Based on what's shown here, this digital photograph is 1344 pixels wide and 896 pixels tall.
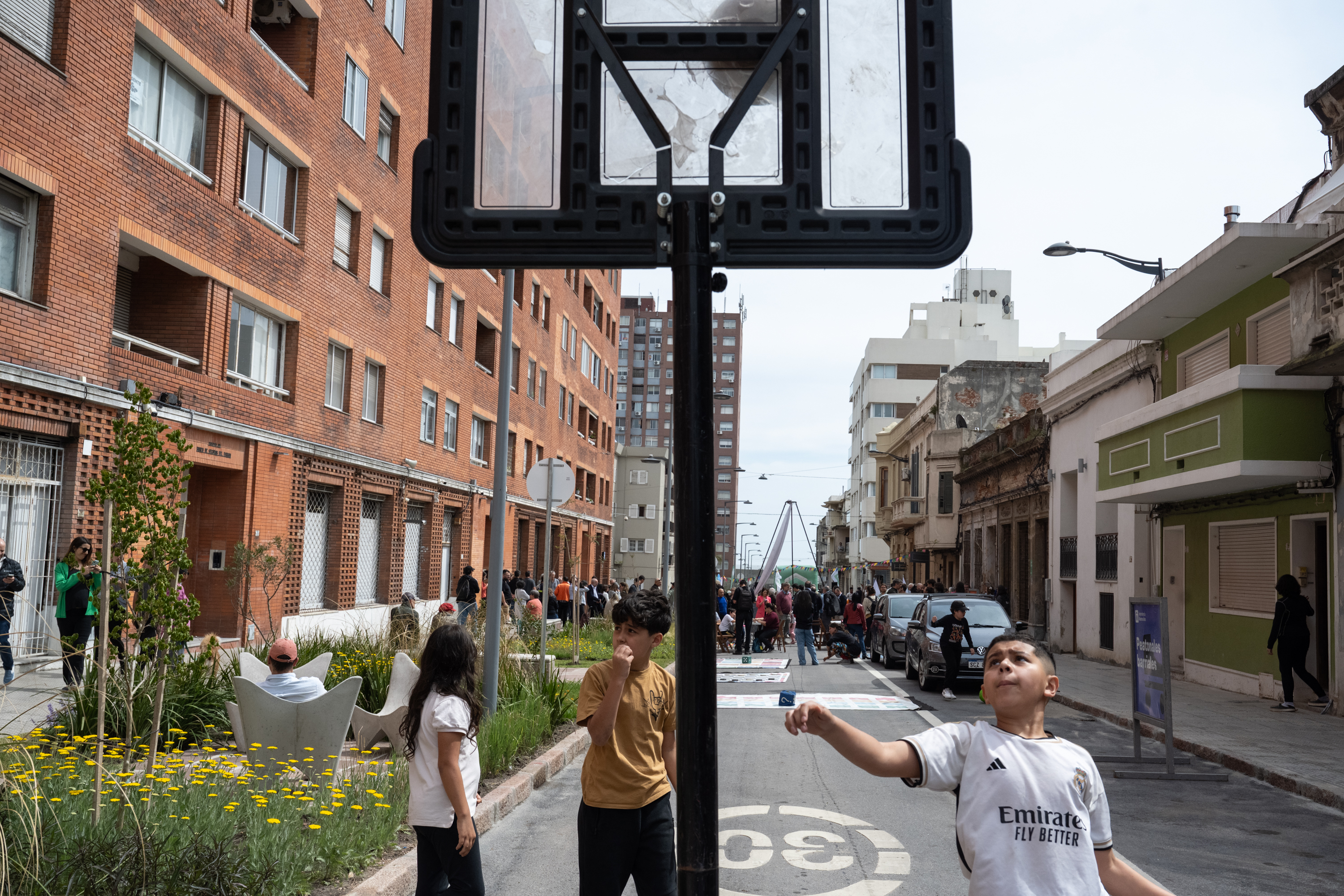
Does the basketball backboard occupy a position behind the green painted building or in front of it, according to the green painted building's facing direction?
in front

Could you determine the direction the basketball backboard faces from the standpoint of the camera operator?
facing away from the viewer

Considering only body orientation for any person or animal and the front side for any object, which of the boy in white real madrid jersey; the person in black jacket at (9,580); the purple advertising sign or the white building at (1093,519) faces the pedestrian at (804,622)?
the white building

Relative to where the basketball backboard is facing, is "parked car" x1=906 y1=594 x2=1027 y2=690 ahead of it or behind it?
ahead

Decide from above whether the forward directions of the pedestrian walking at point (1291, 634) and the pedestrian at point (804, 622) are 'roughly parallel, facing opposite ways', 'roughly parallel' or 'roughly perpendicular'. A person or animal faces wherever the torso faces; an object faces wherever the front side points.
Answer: roughly perpendicular

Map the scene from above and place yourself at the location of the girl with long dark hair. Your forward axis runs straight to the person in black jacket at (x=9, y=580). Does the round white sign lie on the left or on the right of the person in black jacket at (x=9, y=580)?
right

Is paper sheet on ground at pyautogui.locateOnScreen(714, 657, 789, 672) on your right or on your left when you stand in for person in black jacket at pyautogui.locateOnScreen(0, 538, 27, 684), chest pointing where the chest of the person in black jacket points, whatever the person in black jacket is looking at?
on your left

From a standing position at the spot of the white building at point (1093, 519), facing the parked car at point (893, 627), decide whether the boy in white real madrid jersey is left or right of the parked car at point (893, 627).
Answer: left

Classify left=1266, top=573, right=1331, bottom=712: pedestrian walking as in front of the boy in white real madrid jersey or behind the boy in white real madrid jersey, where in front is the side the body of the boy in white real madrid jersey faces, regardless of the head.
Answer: behind

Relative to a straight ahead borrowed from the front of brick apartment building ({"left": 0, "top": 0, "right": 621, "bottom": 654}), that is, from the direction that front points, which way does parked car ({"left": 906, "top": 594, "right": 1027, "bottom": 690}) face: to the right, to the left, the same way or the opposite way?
to the right

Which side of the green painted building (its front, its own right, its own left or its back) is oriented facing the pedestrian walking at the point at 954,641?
front

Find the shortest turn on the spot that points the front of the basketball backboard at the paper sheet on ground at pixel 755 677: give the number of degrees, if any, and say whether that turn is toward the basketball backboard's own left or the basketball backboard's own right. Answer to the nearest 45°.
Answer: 0° — it already faces it

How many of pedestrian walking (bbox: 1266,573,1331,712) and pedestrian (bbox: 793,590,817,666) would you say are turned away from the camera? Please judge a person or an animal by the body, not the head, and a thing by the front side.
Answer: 1
